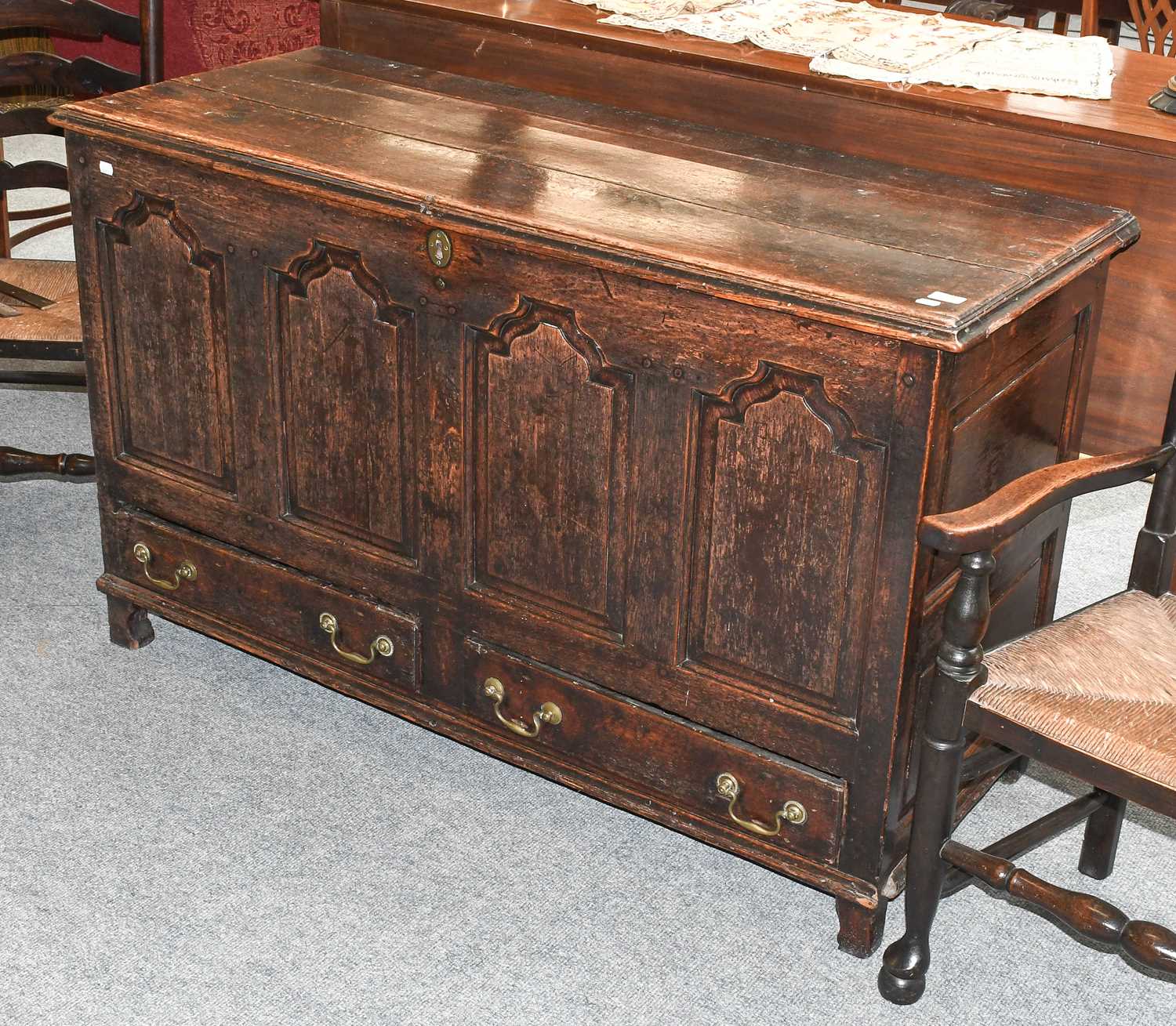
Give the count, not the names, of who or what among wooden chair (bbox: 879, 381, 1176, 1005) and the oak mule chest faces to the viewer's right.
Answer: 0

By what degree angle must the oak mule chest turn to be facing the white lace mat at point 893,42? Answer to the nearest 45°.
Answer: approximately 180°

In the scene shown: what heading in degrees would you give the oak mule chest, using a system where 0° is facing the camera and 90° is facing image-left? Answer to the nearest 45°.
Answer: approximately 45°

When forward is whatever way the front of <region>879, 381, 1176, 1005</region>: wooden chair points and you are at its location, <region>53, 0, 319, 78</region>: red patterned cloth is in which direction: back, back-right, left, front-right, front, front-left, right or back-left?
right

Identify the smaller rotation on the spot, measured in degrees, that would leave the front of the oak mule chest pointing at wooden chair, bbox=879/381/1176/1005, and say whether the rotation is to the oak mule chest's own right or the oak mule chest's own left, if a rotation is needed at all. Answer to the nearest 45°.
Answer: approximately 90° to the oak mule chest's own left

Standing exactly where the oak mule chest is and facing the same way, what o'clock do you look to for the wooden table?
The wooden table is roughly at 6 o'clock from the oak mule chest.

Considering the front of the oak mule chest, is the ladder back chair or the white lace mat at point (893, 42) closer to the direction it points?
the ladder back chair

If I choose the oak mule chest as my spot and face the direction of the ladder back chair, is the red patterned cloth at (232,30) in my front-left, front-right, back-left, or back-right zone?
front-right

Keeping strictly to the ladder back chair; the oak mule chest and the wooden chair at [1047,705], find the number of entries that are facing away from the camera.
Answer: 0

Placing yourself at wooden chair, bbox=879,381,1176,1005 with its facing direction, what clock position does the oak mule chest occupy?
The oak mule chest is roughly at 2 o'clock from the wooden chair.

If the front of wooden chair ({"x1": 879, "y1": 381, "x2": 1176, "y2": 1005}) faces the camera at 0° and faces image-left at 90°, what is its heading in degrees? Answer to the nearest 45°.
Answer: approximately 45°
